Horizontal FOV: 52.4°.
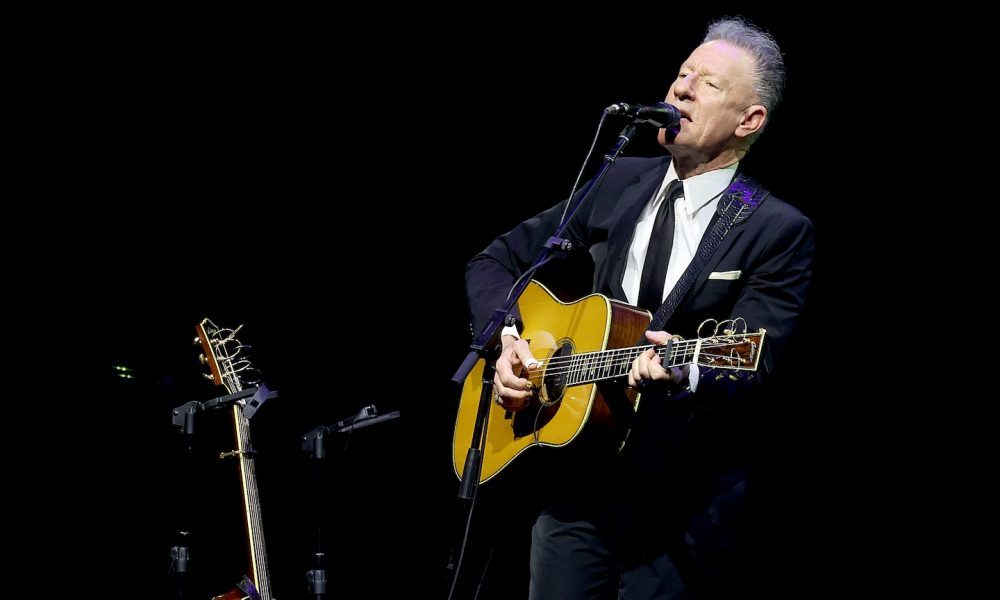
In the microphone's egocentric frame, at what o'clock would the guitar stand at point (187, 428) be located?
The guitar stand is roughly at 7 o'clock from the microphone.

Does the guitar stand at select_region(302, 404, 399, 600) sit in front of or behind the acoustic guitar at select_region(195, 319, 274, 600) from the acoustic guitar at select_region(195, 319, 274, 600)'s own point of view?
in front

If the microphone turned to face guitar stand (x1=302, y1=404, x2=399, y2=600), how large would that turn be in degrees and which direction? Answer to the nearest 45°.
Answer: approximately 135° to its left

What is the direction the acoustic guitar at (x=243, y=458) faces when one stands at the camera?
facing the viewer and to the right of the viewer

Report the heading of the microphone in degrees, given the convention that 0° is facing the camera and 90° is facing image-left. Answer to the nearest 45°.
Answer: approximately 270°

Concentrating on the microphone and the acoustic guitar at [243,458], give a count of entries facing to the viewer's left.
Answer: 0
